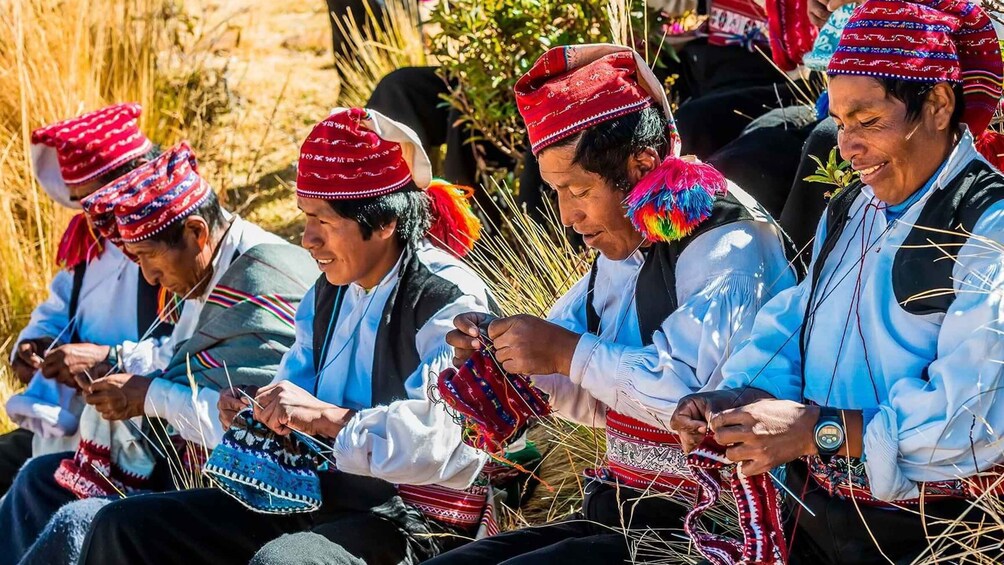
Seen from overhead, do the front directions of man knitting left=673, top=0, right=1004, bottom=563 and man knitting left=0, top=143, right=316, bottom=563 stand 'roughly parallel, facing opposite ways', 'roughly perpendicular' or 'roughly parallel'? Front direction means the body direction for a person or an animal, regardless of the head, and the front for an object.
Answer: roughly parallel

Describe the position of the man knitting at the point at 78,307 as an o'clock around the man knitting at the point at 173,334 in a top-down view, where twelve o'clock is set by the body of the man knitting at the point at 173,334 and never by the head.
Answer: the man knitting at the point at 78,307 is roughly at 2 o'clock from the man knitting at the point at 173,334.

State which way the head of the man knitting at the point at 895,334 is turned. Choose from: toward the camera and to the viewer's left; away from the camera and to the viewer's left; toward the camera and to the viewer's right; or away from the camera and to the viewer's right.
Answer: toward the camera and to the viewer's left

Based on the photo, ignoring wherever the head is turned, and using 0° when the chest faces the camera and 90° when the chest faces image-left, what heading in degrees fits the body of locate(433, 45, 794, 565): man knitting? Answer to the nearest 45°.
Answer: approximately 45°

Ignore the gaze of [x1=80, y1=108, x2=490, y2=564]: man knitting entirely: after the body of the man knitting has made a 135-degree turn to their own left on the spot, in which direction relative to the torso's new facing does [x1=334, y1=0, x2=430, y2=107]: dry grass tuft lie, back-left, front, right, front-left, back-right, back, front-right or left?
left

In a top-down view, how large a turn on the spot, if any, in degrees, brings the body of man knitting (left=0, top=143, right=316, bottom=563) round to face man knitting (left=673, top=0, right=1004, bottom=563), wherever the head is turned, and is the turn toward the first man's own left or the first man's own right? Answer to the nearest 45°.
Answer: approximately 135° to the first man's own left

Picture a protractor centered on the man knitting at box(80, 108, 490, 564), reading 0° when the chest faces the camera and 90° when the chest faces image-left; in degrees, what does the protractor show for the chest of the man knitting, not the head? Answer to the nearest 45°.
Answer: approximately 45°

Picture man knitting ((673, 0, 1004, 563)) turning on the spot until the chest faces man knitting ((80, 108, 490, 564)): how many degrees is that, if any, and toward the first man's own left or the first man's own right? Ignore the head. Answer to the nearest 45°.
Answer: approximately 45° to the first man's own right

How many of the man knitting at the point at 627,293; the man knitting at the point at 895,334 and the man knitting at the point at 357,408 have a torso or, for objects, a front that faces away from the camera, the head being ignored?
0

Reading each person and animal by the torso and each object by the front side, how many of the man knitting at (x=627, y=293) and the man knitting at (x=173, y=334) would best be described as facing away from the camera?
0

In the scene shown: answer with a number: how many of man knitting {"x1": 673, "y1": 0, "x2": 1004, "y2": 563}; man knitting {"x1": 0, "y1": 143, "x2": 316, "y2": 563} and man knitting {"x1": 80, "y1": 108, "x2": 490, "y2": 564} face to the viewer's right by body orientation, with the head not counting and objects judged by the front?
0

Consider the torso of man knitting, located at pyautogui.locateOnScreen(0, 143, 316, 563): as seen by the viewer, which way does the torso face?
to the viewer's left

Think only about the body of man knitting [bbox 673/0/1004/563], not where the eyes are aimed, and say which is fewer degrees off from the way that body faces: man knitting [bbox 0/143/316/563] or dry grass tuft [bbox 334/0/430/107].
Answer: the man knitting

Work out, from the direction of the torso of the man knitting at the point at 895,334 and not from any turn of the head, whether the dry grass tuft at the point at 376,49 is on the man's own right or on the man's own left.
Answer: on the man's own right
